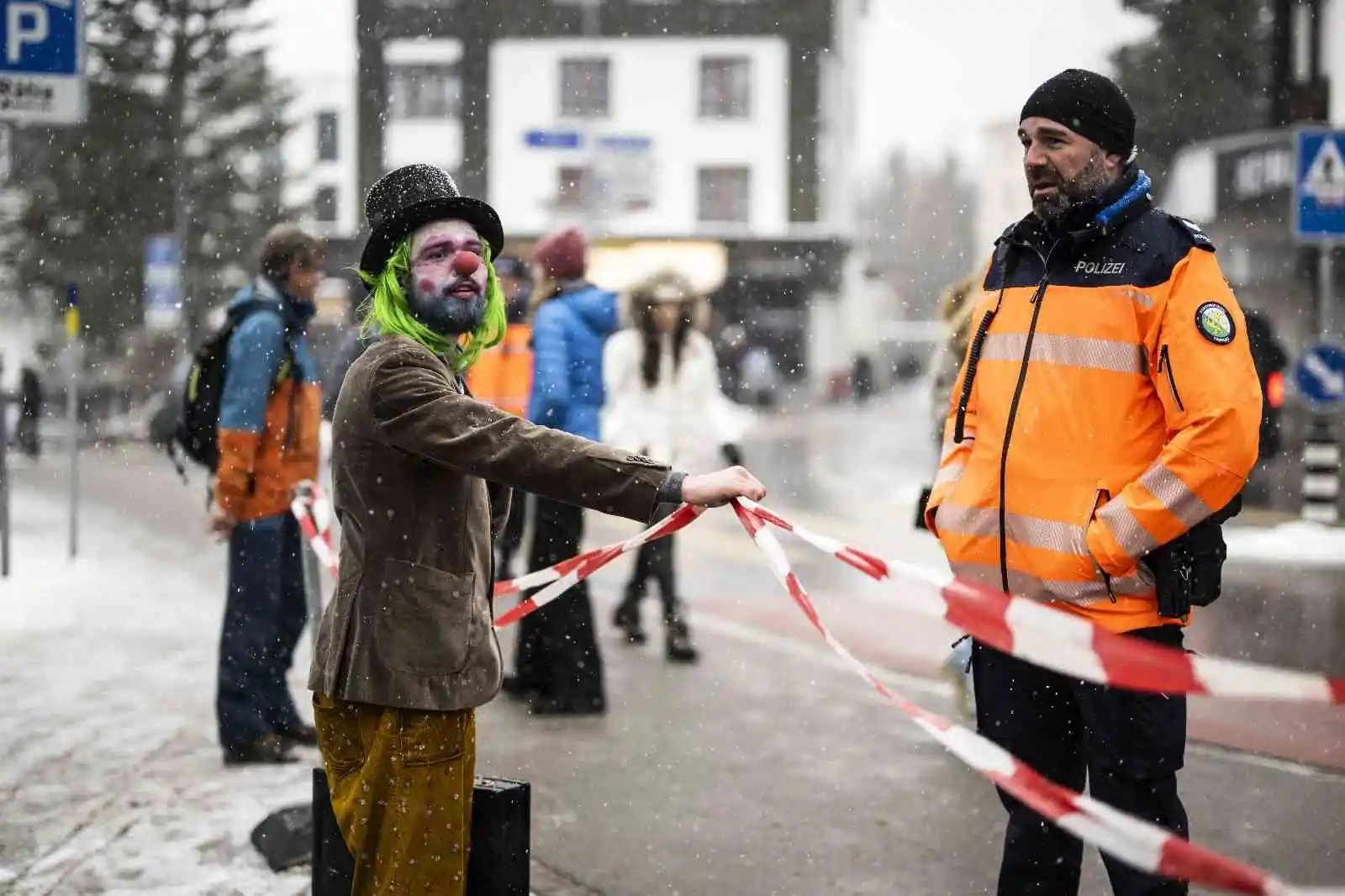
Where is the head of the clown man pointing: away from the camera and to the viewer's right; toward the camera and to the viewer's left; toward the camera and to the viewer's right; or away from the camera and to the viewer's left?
toward the camera and to the viewer's right

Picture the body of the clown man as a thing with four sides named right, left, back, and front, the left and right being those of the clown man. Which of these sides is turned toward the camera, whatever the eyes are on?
right

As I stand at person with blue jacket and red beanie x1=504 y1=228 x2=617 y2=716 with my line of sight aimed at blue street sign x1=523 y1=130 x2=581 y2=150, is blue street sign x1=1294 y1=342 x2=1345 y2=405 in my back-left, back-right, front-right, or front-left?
front-right

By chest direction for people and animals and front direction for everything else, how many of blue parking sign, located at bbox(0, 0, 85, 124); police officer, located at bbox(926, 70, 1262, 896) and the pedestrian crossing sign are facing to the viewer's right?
0

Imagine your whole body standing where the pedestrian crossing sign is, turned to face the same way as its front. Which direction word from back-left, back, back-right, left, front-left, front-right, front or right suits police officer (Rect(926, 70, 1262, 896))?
front

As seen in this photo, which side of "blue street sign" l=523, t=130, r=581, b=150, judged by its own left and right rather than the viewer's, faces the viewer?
front

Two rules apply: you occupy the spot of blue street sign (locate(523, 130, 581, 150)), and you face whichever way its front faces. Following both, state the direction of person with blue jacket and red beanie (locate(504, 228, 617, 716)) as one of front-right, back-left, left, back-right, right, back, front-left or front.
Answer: front

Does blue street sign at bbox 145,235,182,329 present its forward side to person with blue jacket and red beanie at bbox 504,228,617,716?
yes

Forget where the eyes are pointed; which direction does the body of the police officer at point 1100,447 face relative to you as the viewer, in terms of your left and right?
facing the viewer and to the left of the viewer

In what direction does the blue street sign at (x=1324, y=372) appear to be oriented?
toward the camera

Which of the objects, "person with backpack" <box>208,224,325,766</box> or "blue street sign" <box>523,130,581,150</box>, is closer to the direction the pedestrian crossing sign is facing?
the person with backpack

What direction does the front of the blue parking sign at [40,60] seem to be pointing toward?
toward the camera

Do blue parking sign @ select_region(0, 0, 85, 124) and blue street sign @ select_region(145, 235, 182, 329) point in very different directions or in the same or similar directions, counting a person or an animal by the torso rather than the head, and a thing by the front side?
same or similar directions

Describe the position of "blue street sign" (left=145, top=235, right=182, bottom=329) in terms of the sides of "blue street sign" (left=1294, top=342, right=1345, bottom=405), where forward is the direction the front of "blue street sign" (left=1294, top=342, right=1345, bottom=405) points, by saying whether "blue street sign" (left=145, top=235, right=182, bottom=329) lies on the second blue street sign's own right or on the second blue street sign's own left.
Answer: on the second blue street sign's own right
